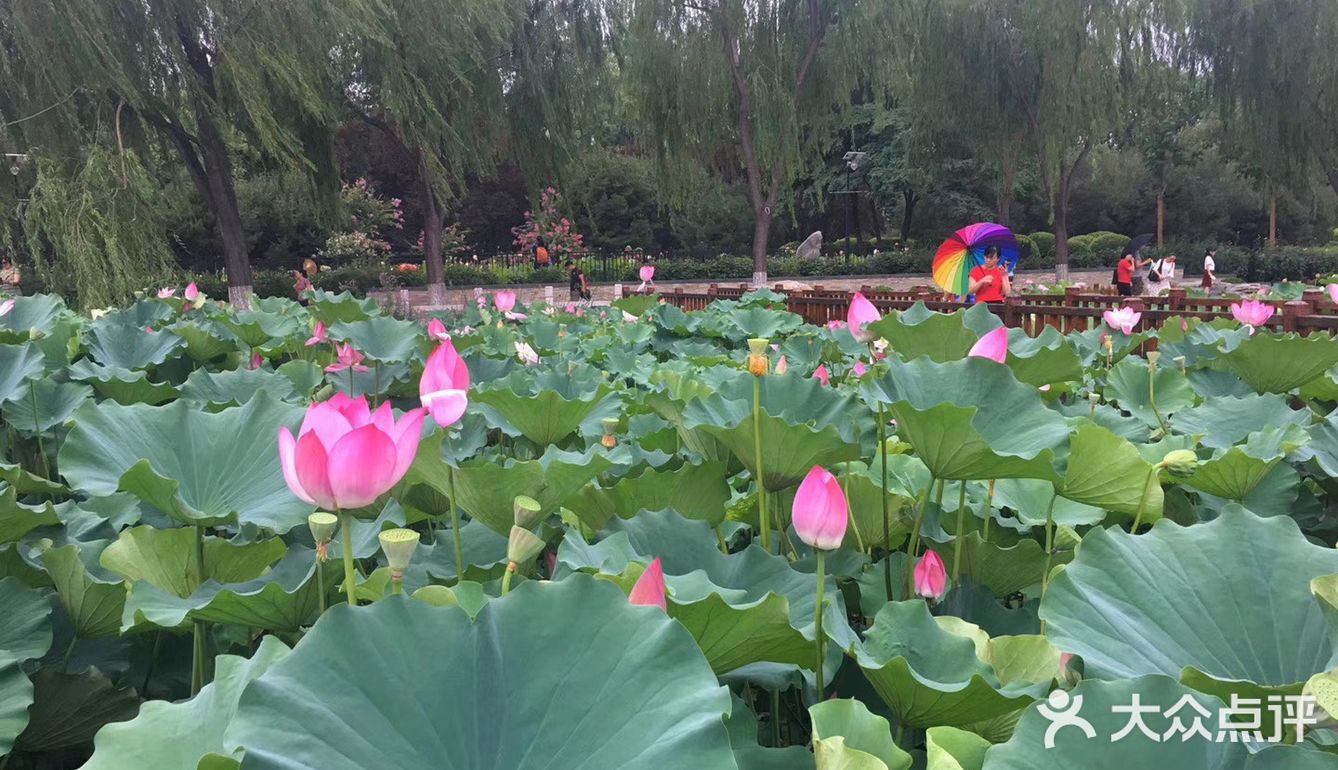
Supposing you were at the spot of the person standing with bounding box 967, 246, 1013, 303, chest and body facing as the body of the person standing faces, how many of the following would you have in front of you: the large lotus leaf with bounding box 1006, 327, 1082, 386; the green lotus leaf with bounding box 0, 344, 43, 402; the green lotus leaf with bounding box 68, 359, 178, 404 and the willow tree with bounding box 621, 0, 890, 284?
3

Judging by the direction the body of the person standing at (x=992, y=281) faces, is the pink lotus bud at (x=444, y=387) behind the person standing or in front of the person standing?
in front

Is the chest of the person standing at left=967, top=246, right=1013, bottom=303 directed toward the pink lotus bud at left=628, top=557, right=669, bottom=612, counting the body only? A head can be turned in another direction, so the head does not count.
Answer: yes

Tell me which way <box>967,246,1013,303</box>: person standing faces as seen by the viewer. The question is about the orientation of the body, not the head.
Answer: toward the camera

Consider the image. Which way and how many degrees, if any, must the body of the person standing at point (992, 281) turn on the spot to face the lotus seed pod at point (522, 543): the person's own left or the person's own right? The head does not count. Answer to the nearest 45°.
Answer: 0° — they already face it

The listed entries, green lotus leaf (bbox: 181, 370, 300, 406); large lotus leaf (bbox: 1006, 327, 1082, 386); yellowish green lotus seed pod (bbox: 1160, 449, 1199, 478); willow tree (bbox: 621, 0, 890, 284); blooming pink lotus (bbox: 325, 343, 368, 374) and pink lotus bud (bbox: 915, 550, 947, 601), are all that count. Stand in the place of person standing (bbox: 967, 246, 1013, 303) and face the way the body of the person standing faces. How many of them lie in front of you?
5

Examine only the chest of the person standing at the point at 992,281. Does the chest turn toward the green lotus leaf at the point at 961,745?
yes

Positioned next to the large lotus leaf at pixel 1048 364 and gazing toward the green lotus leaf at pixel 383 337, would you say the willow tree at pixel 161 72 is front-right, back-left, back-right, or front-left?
front-right

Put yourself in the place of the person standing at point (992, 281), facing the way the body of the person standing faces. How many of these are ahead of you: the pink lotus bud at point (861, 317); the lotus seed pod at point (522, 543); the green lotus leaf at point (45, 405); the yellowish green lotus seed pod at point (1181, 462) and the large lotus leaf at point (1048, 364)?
5

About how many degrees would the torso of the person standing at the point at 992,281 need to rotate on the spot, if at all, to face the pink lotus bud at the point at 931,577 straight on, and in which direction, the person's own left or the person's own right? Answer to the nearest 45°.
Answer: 0° — they already face it

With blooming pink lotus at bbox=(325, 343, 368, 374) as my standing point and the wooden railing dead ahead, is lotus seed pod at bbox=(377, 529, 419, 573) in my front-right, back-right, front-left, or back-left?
back-right

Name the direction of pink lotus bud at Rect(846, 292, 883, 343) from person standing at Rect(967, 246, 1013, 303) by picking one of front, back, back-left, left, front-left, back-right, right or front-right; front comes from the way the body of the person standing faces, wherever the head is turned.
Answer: front

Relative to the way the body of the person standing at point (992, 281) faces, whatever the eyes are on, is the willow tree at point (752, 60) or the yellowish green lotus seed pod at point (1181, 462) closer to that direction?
the yellowish green lotus seed pod

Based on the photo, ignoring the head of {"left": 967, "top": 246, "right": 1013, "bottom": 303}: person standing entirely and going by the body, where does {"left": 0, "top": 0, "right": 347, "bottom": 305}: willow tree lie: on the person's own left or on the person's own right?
on the person's own right

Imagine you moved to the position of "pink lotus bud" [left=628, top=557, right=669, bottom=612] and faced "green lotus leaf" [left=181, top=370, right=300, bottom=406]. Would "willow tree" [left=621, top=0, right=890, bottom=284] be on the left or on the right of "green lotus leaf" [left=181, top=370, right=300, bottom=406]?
right

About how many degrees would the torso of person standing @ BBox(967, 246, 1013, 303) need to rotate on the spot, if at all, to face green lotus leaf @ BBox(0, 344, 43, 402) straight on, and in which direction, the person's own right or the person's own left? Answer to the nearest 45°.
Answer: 0° — they already face it
